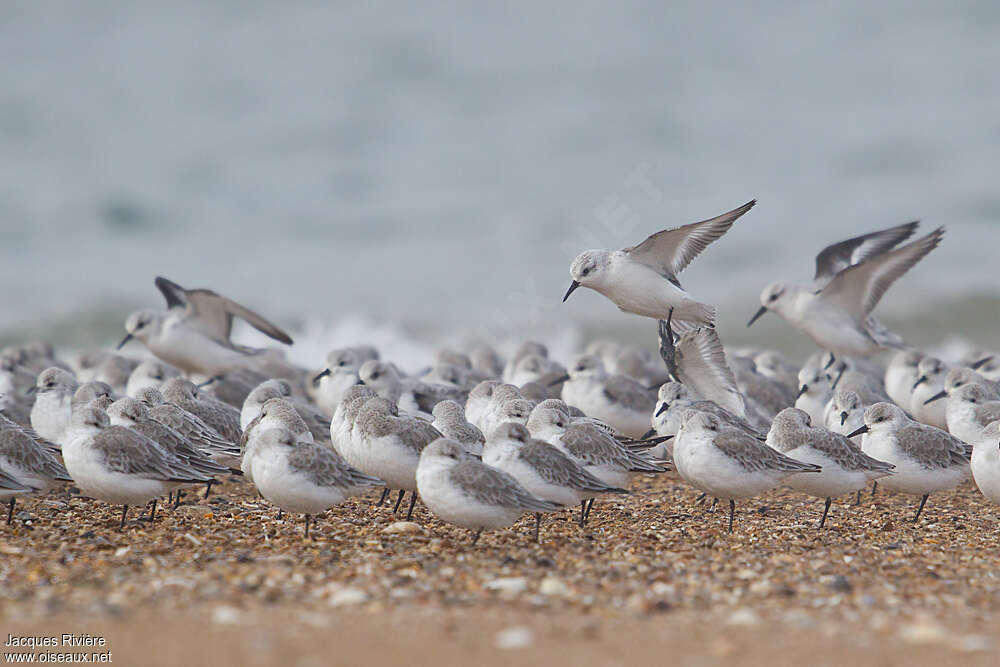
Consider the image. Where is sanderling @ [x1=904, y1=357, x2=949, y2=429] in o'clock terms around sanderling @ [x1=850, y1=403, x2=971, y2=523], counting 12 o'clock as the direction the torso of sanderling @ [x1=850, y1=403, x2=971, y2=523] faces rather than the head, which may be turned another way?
sanderling @ [x1=904, y1=357, x2=949, y2=429] is roughly at 3 o'clock from sanderling @ [x1=850, y1=403, x2=971, y2=523].

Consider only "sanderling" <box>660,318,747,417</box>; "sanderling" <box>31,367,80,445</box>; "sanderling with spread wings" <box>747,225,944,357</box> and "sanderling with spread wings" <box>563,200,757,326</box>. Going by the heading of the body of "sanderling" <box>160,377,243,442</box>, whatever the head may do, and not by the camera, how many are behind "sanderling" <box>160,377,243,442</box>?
3

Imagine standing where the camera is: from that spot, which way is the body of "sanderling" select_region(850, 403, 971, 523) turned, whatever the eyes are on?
to the viewer's left

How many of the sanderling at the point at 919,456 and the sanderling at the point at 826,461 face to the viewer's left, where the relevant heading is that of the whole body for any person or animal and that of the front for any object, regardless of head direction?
2

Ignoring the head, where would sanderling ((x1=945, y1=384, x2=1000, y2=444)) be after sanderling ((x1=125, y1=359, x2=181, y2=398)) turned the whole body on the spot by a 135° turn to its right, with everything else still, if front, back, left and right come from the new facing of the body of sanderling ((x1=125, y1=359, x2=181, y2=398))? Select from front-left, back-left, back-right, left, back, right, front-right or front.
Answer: right

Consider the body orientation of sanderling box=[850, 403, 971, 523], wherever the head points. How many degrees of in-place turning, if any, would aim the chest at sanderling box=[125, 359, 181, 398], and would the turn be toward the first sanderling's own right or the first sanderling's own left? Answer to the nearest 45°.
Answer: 0° — it already faces it

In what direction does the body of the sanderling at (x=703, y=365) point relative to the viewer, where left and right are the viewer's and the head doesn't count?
facing to the left of the viewer

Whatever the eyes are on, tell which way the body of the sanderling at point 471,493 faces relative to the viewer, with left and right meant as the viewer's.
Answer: facing to the left of the viewer

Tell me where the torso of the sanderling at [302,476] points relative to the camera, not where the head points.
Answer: to the viewer's left

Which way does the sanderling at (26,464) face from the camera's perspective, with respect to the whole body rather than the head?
to the viewer's left

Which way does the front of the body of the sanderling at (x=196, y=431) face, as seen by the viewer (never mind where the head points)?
to the viewer's left

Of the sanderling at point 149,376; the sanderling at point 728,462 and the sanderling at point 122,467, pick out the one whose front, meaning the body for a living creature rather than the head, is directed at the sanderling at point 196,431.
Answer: the sanderling at point 728,462

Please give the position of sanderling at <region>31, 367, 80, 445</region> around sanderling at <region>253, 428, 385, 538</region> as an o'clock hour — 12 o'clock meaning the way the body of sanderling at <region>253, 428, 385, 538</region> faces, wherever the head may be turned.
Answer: sanderling at <region>31, 367, 80, 445</region> is roughly at 2 o'clock from sanderling at <region>253, 428, 385, 538</region>.

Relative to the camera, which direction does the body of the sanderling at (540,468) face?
to the viewer's left
